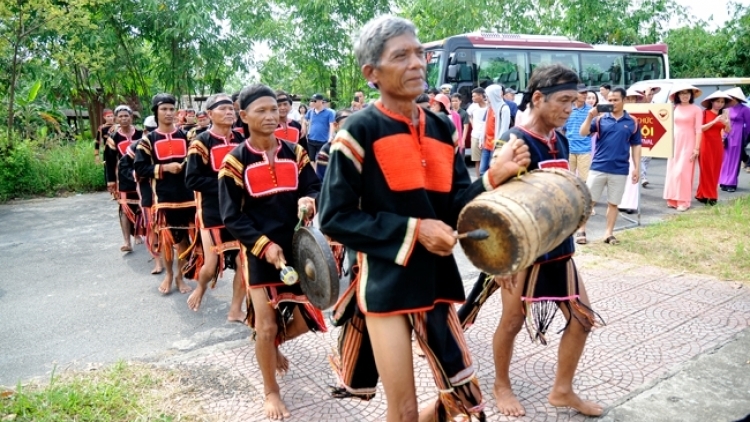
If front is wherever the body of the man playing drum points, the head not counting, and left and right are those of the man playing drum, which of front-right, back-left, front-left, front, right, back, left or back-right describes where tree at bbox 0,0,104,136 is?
back

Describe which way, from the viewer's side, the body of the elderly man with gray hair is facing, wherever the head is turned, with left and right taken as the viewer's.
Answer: facing the viewer and to the right of the viewer

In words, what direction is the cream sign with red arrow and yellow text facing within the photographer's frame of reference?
facing the viewer

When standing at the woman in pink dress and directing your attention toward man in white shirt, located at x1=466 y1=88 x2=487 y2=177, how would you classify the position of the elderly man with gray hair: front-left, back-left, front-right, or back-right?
back-left

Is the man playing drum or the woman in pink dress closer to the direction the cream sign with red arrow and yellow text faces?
the man playing drum

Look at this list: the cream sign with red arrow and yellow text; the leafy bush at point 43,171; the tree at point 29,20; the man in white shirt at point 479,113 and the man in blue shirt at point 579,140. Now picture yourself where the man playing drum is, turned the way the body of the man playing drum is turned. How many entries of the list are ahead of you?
0

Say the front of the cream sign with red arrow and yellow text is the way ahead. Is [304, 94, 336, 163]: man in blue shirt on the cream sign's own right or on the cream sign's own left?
on the cream sign's own right

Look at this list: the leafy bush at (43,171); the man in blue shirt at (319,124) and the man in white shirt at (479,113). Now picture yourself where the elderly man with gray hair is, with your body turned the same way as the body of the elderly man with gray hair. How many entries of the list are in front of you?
0

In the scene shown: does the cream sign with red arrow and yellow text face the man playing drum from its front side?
yes

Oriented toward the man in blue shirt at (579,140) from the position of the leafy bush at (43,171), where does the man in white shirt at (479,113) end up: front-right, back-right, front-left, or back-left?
front-left

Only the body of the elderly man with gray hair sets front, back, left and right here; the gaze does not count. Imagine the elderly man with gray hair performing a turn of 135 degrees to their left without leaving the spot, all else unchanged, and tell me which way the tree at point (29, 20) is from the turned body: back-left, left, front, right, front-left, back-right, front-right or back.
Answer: front-left

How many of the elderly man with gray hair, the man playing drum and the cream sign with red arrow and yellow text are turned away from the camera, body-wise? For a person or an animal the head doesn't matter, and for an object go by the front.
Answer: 0

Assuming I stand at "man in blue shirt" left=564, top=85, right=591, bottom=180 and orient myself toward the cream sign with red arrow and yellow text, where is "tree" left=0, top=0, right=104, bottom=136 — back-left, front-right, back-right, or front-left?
back-left

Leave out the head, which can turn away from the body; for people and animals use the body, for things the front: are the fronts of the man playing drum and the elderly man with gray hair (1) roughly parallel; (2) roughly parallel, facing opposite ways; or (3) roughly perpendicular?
roughly parallel

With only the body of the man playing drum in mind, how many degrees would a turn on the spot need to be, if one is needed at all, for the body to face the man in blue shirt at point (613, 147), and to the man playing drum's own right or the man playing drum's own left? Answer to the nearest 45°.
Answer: approximately 135° to the man playing drum's own left

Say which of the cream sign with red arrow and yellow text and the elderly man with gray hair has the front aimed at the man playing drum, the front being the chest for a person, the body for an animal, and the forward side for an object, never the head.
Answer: the cream sign with red arrow and yellow text

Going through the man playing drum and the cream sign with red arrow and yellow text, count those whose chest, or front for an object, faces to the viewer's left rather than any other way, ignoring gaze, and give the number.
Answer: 0

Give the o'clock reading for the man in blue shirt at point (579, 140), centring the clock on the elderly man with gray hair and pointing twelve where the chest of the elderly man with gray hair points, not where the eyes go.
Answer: The man in blue shirt is roughly at 8 o'clock from the elderly man with gray hair.

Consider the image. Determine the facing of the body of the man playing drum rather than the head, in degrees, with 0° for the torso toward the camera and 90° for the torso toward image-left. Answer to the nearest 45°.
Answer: approximately 315°
